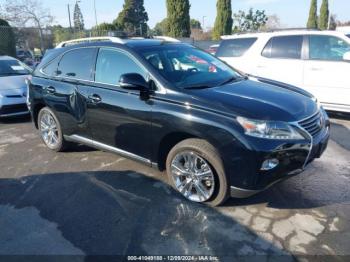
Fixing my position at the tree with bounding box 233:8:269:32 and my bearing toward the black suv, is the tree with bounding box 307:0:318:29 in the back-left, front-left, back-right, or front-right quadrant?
back-left

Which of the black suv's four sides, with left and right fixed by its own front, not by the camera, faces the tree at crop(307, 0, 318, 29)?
left

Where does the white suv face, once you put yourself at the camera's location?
facing to the right of the viewer

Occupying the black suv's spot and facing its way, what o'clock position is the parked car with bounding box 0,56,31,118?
The parked car is roughly at 6 o'clock from the black suv.

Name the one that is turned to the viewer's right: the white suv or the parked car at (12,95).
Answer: the white suv

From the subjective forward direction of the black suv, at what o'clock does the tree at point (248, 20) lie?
The tree is roughly at 8 o'clock from the black suv.

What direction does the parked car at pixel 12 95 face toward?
toward the camera

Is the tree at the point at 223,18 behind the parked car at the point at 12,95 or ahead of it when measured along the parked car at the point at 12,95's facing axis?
behind

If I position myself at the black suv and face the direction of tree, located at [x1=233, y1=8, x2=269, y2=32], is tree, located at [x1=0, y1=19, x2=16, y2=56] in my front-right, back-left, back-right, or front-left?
front-left

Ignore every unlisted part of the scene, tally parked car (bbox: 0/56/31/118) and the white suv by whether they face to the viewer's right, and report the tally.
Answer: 1

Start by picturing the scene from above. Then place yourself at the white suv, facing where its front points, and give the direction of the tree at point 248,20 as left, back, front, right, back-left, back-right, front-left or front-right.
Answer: left

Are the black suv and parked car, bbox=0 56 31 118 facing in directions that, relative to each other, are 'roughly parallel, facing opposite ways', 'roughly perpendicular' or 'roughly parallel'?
roughly parallel

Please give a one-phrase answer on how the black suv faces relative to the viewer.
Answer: facing the viewer and to the right of the viewer

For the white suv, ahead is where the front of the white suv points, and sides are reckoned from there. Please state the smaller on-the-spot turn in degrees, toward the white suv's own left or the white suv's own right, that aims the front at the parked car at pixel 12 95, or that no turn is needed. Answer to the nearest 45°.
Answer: approximately 180°
